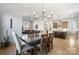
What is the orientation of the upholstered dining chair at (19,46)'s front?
to the viewer's right
